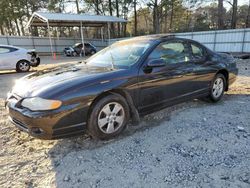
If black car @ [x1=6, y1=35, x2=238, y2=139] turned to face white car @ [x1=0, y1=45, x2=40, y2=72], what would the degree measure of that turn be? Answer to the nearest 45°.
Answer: approximately 90° to its right

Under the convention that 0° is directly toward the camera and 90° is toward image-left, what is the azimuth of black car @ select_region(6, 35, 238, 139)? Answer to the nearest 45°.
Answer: approximately 45°

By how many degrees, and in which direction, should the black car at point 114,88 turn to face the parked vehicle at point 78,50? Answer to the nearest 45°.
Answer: approximately 135° to its right
